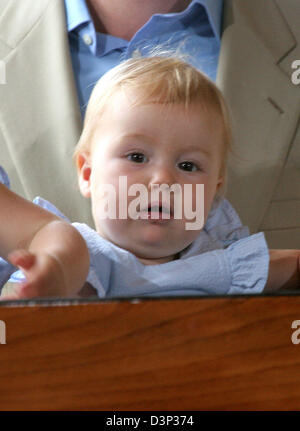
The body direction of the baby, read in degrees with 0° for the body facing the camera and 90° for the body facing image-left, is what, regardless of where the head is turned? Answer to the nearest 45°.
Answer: approximately 0°
